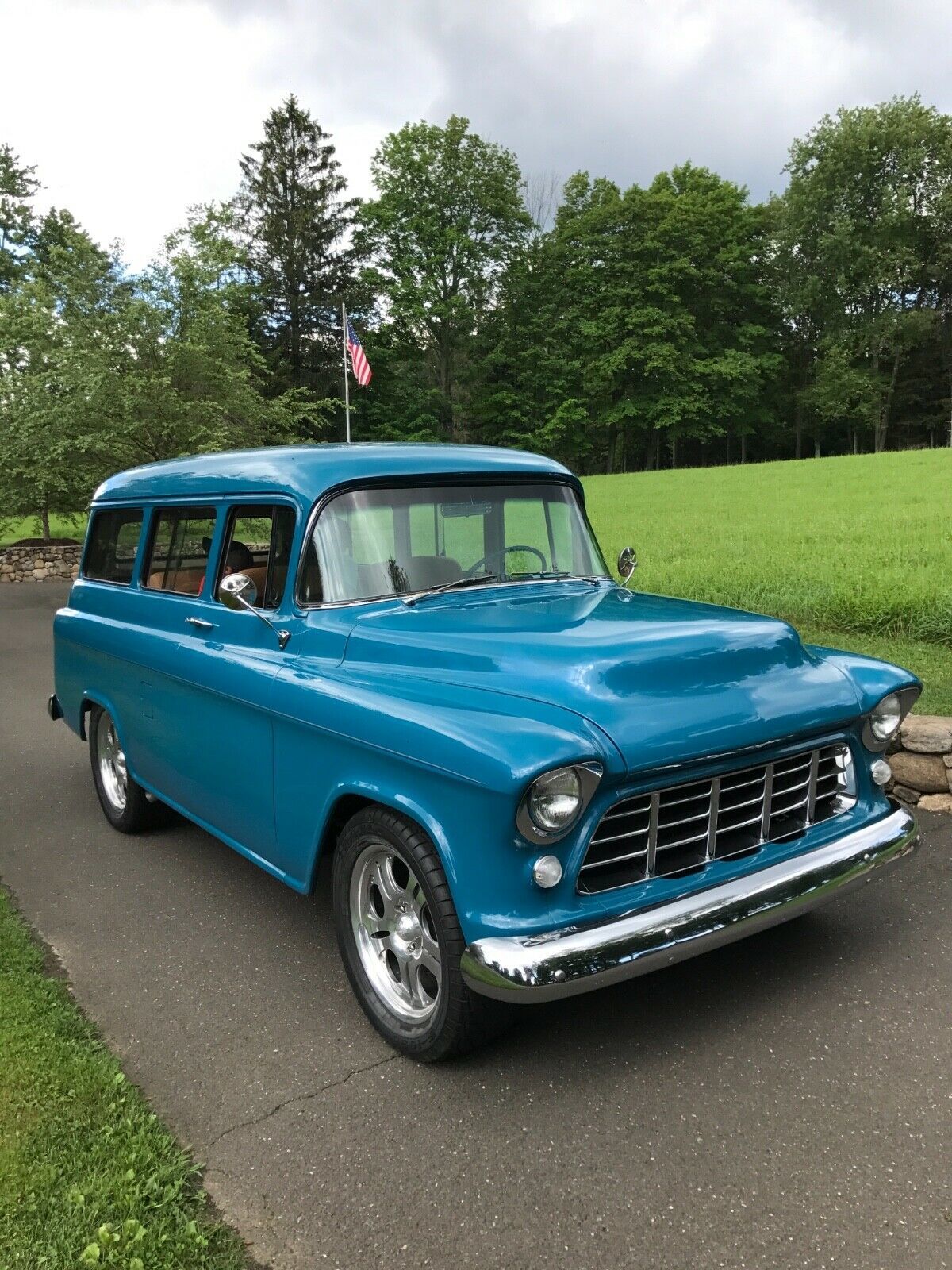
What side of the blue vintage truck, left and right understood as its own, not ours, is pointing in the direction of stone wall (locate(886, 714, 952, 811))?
left

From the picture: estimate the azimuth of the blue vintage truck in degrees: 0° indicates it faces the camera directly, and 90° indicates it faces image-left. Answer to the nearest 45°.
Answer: approximately 315°

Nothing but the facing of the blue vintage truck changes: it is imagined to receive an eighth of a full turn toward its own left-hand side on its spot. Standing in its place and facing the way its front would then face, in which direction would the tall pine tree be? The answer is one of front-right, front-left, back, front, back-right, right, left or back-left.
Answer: left

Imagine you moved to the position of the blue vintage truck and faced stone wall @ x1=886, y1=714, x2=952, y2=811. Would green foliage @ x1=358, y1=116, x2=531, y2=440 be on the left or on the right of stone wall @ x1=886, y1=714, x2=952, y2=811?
left

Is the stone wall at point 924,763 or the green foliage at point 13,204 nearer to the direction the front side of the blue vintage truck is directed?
the stone wall

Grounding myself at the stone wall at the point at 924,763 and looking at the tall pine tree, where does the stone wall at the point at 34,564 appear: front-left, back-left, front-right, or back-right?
front-left

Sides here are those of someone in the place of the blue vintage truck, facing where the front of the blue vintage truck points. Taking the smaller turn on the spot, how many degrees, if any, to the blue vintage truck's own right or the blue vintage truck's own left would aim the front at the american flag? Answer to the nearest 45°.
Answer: approximately 135° to the blue vintage truck's own left

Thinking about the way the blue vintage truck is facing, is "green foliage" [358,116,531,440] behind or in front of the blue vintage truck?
behind

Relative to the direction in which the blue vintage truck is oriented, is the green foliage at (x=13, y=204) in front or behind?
behind

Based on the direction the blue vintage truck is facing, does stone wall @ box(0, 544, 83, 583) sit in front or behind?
behind
